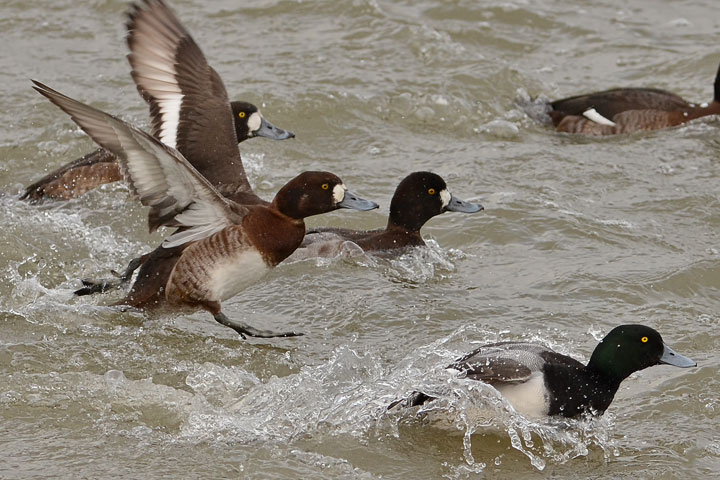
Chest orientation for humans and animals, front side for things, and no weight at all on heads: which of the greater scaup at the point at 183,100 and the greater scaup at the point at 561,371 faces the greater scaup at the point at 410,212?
the greater scaup at the point at 183,100

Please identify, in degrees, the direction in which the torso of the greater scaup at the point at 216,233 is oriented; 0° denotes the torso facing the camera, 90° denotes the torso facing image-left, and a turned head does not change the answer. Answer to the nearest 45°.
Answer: approximately 270°

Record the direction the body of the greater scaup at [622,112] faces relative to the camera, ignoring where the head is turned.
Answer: to the viewer's right

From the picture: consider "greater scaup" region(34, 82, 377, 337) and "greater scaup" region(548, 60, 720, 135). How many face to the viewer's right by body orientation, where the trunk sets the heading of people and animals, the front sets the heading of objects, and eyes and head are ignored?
2

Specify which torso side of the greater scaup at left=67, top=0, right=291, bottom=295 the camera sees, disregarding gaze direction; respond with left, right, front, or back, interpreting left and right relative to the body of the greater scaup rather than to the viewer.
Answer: right

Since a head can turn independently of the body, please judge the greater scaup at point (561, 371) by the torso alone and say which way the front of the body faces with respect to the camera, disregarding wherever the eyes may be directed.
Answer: to the viewer's right

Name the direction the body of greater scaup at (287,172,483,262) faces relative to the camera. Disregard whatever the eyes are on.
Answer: to the viewer's right

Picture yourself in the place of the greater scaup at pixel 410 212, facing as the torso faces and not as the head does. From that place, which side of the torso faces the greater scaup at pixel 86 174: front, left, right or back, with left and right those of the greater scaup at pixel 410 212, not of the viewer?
back
